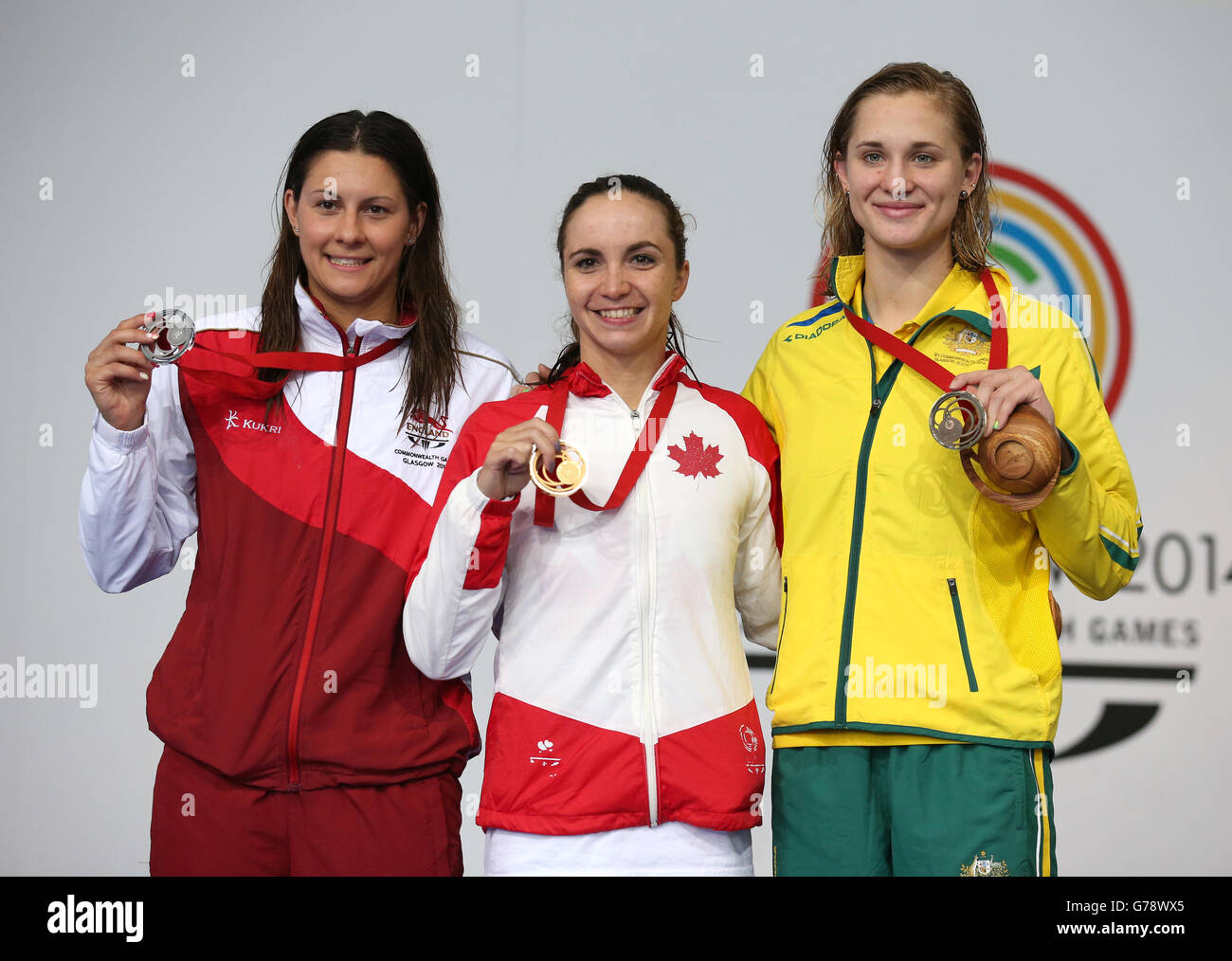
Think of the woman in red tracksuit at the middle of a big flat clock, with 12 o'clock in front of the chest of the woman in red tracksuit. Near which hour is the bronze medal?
The bronze medal is roughly at 10 o'clock from the woman in red tracksuit.

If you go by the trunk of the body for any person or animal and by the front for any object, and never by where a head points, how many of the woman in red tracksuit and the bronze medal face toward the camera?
2
